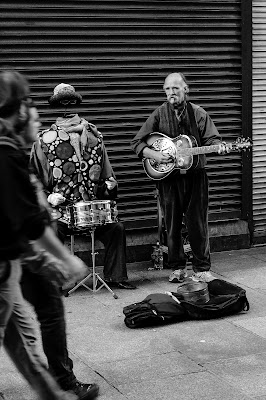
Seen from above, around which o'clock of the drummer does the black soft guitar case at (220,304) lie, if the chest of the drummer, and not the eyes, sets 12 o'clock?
The black soft guitar case is roughly at 10 o'clock from the drummer.

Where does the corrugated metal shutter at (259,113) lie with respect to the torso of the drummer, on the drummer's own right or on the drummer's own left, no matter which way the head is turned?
on the drummer's own left

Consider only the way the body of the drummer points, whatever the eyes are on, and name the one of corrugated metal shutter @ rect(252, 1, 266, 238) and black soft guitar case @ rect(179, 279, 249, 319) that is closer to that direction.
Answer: the black soft guitar case

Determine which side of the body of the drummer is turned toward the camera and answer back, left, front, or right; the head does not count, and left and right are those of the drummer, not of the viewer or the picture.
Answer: front
